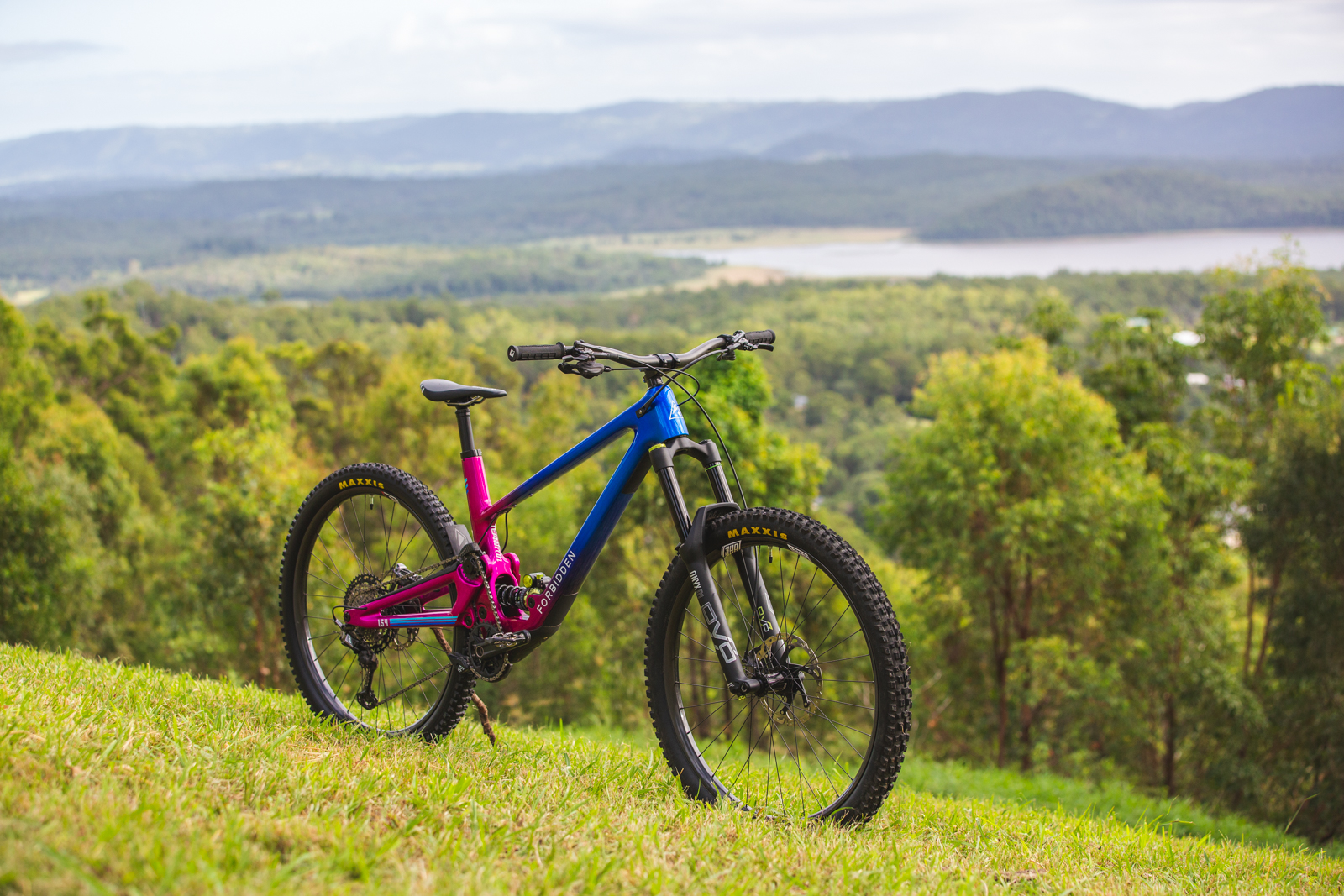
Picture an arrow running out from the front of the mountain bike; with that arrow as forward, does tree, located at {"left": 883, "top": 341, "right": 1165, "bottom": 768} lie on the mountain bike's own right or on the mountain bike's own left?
on the mountain bike's own left

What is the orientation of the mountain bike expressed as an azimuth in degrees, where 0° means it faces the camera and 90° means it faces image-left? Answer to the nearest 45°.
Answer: approximately 315°

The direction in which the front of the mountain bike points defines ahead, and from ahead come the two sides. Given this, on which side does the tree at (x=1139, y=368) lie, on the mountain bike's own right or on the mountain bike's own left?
on the mountain bike's own left
